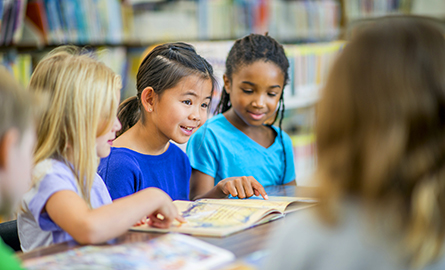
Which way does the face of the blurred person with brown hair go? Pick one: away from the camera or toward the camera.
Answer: away from the camera

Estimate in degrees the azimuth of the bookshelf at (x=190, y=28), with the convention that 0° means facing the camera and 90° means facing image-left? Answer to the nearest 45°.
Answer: approximately 0°

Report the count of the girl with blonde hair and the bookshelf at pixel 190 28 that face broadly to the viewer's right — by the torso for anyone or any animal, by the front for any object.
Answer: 1

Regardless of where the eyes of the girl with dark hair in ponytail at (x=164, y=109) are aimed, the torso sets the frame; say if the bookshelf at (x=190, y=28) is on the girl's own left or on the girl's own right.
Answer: on the girl's own left

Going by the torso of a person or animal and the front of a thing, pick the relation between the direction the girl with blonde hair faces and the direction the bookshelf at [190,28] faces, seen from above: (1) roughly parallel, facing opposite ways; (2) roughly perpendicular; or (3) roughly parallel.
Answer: roughly perpendicular

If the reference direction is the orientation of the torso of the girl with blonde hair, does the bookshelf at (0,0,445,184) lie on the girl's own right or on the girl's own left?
on the girl's own left

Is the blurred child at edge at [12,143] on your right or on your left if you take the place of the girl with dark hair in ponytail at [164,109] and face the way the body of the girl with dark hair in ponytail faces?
on your right

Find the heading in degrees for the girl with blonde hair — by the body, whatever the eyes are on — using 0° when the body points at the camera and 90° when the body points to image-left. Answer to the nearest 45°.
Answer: approximately 270°

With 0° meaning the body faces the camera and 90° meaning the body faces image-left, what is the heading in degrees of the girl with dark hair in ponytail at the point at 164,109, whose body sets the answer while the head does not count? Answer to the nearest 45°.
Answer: approximately 315°
